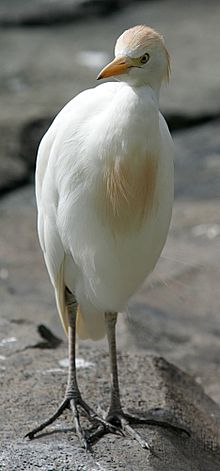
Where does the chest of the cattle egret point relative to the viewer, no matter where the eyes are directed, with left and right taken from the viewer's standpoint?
facing the viewer and to the right of the viewer
